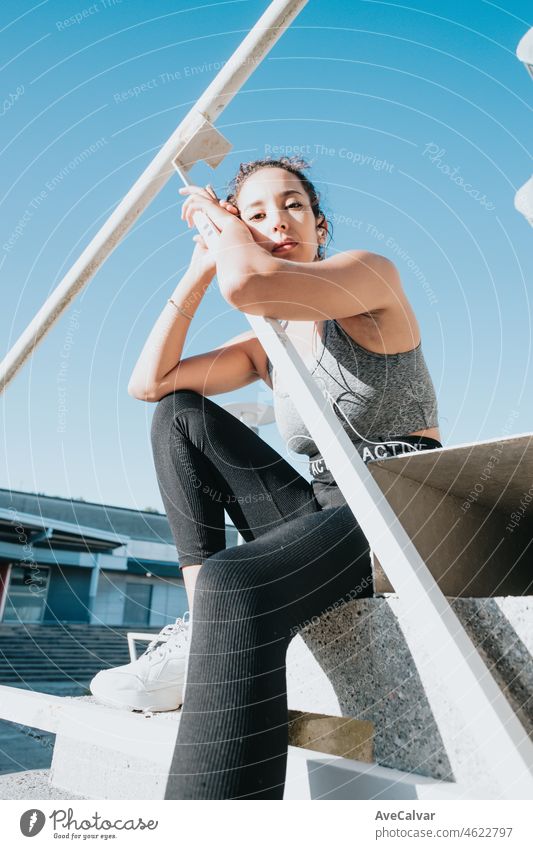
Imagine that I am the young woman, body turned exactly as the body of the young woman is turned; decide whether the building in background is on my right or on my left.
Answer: on my right

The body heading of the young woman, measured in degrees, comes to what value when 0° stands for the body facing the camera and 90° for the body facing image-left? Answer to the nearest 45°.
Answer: approximately 45°
